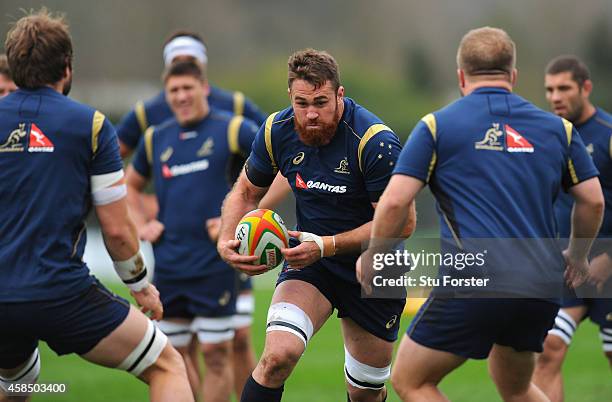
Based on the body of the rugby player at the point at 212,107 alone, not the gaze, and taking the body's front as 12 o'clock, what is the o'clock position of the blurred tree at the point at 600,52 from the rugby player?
The blurred tree is roughly at 7 o'clock from the rugby player.

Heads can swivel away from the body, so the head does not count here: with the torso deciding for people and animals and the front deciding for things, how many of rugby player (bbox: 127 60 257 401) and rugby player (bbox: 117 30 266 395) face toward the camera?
2

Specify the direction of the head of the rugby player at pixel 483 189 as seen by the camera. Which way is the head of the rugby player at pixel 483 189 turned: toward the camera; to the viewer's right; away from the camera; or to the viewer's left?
away from the camera

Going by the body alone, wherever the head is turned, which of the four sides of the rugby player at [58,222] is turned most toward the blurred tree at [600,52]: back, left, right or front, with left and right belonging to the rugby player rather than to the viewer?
front

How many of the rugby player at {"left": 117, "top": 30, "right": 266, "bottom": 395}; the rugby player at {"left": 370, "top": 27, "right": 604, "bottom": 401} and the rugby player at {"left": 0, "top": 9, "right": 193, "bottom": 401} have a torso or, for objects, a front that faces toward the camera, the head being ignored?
1

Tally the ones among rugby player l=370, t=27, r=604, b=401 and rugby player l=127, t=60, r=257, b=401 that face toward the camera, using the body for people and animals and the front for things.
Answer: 1

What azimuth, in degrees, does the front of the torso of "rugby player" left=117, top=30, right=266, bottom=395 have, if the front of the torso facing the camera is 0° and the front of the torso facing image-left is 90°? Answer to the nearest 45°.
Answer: approximately 0°

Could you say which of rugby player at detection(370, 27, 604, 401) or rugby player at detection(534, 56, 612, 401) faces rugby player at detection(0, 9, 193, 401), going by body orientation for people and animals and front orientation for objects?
rugby player at detection(534, 56, 612, 401)

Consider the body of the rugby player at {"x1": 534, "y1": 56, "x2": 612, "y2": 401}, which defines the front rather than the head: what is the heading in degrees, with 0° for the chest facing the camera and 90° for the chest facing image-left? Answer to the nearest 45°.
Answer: approximately 45°

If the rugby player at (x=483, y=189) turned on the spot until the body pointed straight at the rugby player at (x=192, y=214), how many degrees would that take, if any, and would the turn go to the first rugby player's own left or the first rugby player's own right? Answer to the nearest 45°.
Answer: approximately 45° to the first rugby player's own left

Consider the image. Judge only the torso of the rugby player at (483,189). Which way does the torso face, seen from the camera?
away from the camera

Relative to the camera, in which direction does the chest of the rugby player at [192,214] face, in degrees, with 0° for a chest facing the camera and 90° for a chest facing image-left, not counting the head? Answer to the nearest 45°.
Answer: approximately 0°

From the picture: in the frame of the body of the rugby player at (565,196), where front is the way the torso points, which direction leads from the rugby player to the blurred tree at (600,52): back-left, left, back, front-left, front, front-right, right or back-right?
back-right
